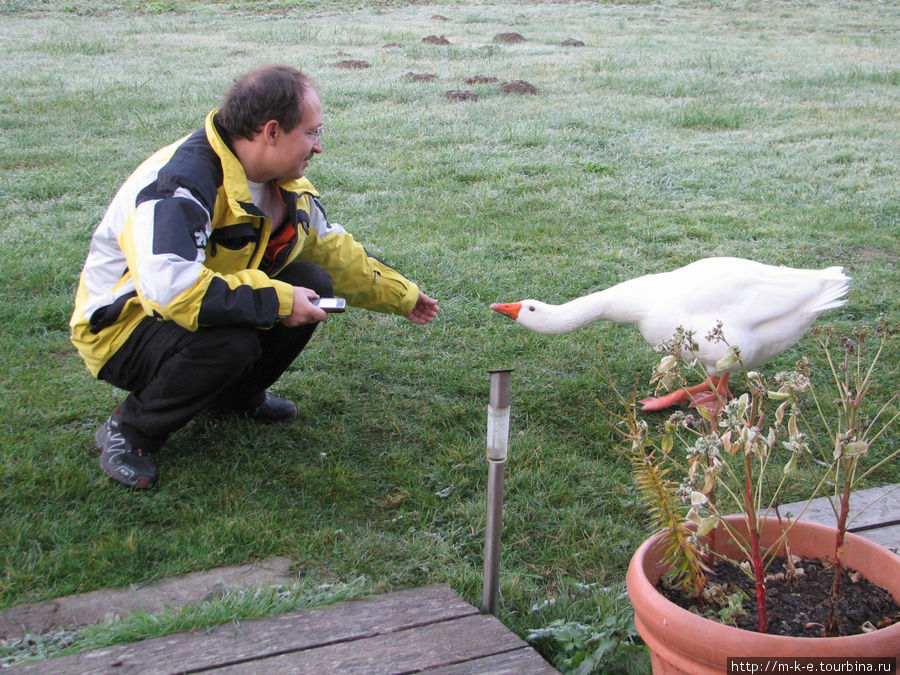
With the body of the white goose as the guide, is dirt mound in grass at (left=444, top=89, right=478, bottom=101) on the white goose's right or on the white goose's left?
on the white goose's right

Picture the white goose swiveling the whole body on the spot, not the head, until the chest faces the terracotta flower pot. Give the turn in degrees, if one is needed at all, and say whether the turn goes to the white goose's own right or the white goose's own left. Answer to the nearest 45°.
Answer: approximately 90° to the white goose's own left

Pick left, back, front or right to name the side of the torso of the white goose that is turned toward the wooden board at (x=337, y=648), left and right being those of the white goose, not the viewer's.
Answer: left

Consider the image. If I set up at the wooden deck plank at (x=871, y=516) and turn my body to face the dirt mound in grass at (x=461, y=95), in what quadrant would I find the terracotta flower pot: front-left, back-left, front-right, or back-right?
back-left

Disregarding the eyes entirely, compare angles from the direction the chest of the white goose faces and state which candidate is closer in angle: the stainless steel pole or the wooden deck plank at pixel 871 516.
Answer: the stainless steel pole

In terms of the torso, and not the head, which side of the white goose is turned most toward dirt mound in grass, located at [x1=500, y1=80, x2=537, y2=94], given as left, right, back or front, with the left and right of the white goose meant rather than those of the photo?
right

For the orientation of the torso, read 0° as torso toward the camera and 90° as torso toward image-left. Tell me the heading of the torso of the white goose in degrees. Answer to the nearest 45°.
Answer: approximately 90°

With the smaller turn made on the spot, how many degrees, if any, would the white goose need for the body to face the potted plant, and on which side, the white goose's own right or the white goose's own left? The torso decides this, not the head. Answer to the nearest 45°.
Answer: approximately 90° to the white goose's own left

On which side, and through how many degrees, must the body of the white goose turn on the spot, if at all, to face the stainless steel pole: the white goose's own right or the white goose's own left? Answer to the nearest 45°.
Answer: approximately 90° to the white goose's own left

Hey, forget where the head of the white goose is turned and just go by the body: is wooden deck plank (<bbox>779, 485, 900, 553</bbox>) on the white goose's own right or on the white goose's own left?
on the white goose's own left

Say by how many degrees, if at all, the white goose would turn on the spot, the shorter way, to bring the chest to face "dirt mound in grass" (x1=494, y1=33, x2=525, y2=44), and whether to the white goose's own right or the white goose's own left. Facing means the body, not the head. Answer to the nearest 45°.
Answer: approximately 90° to the white goose's own right
